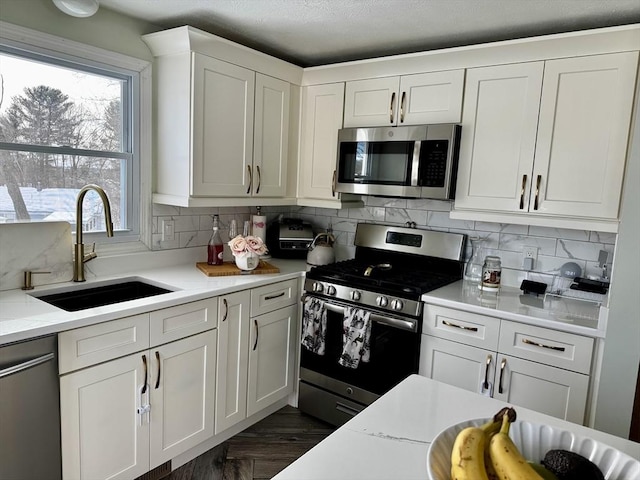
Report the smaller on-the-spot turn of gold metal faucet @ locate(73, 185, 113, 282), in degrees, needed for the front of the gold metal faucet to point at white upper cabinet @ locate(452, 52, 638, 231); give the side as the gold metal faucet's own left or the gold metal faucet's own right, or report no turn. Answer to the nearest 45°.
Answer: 0° — it already faces it

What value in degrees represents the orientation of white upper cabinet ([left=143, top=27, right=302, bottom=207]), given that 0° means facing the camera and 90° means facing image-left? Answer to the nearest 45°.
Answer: approximately 315°

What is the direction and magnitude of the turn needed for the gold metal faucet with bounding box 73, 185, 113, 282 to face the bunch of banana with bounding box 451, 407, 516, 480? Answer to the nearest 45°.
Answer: approximately 45° to its right

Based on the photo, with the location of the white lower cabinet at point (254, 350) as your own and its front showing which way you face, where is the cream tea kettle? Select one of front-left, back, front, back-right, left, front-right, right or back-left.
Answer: left

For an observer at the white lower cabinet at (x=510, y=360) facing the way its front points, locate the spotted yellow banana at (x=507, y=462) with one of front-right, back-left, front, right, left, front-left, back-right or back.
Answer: front-left

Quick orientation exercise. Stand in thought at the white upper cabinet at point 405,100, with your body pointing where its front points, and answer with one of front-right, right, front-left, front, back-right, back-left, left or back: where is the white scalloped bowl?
front-left

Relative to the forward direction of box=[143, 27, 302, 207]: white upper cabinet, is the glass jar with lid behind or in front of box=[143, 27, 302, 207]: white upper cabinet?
in front

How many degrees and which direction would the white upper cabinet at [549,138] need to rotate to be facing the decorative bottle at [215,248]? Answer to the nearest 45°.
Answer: approximately 45° to its right

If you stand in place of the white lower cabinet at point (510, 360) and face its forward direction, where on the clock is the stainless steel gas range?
The stainless steel gas range is roughly at 2 o'clock from the white lower cabinet.
